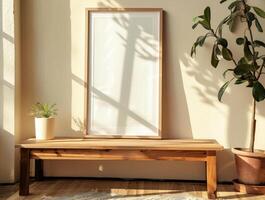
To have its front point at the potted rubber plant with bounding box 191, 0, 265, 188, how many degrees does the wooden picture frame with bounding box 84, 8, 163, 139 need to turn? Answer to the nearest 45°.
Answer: approximately 90° to its left

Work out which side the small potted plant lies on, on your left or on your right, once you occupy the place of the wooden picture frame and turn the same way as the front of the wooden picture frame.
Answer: on your right

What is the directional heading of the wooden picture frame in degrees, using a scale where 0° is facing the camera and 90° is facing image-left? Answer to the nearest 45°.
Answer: approximately 0°
